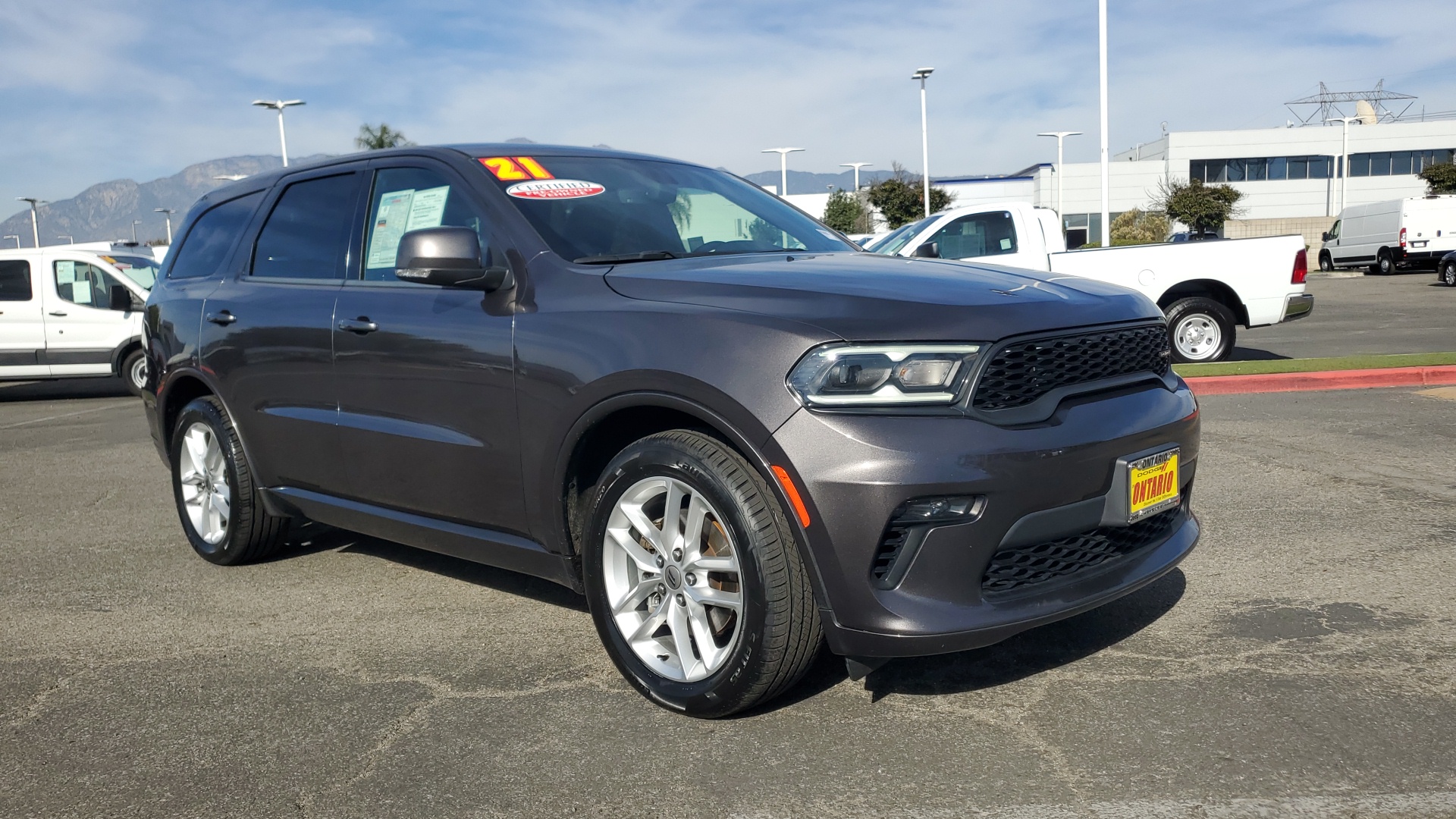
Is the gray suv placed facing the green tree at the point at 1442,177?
no

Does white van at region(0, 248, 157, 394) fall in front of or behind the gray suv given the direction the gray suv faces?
behind

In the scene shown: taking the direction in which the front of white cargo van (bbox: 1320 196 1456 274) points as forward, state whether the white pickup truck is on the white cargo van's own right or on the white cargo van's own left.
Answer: on the white cargo van's own left

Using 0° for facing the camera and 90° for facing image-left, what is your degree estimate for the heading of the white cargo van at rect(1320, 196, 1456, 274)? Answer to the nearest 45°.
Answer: approximately 135°

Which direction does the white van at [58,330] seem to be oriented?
to the viewer's right

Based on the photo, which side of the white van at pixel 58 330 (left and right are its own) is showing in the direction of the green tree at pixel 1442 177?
front

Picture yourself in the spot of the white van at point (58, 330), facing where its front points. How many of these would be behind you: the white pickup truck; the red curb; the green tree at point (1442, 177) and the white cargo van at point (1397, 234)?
0

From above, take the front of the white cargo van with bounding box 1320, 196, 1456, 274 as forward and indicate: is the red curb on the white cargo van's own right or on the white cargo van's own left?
on the white cargo van's own left

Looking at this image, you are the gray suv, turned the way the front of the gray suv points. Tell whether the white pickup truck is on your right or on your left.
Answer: on your left

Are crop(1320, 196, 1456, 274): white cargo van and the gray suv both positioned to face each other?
no

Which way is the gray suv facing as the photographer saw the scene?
facing the viewer and to the right of the viewer

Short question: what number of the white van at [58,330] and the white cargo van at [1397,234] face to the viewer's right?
1

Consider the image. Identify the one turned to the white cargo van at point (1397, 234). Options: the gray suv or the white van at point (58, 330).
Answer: the white van

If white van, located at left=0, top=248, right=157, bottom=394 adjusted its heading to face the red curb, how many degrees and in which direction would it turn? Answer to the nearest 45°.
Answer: approximately 45° to its right

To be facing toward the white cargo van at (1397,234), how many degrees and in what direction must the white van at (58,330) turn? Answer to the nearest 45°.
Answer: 0° — it already faces it
